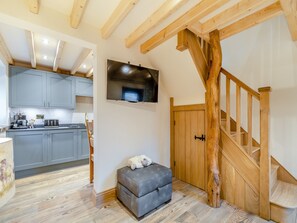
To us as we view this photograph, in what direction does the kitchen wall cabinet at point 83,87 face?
facing the viewer and to the right of the viewer

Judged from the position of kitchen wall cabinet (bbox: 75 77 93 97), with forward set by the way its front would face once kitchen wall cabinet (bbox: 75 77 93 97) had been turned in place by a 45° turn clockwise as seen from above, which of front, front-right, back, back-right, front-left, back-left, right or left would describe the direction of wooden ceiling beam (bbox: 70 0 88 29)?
front

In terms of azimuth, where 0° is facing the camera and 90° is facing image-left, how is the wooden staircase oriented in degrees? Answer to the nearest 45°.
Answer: approximately 315°

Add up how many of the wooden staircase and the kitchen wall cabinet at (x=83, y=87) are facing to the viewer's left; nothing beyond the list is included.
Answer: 0

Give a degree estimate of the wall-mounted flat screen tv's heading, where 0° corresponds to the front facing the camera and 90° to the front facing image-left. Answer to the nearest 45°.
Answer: approximately 315°

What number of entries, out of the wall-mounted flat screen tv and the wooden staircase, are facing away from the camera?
0

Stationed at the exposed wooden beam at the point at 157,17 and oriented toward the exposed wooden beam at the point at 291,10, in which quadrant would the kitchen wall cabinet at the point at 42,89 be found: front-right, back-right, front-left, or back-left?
back-left
